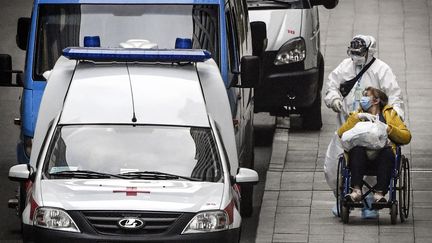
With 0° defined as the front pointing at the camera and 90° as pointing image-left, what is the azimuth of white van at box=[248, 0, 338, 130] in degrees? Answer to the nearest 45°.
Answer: approximately 0°
